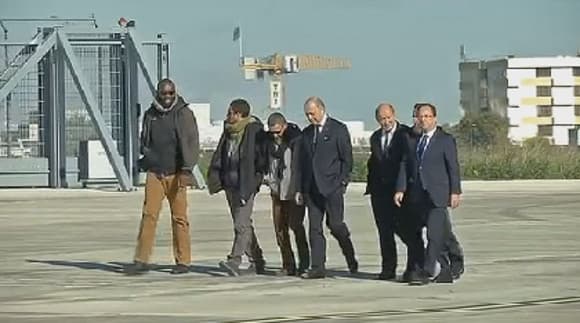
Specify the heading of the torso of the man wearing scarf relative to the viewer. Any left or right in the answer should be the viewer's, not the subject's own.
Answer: facing the viewer and to the left of the viewer

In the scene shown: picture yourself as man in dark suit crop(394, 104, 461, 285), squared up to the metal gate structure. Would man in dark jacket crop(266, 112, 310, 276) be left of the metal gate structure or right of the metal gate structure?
left

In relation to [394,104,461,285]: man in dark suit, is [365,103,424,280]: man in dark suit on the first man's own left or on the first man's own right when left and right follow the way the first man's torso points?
on the first man's own right

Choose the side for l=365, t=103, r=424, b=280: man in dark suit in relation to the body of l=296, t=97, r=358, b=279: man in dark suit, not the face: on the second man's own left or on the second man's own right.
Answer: on the second man's own left

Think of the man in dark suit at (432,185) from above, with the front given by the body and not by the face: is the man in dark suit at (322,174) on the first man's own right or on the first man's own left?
on the first man's own right

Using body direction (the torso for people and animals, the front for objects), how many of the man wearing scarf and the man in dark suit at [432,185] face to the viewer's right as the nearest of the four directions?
0

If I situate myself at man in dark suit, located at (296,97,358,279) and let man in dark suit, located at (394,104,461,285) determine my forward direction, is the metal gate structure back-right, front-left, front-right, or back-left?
back-left

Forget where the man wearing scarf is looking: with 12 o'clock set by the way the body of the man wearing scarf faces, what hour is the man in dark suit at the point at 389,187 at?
The man in dark suit is roughly at 8 o'clock from the man wearing scarf.

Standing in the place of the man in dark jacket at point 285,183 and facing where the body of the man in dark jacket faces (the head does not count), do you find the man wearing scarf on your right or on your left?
on your right

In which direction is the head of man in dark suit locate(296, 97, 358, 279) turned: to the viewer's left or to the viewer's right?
to the viewer's left
